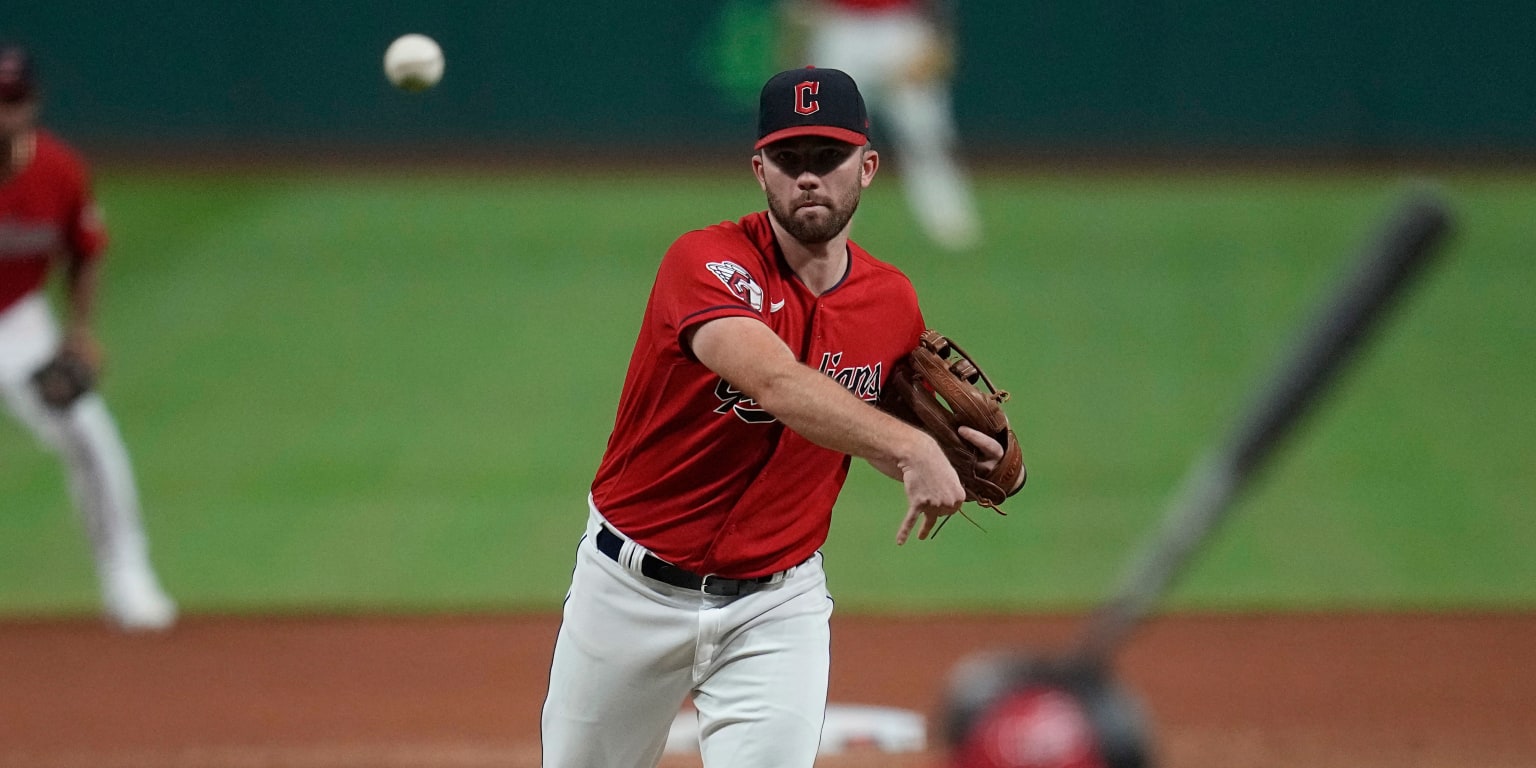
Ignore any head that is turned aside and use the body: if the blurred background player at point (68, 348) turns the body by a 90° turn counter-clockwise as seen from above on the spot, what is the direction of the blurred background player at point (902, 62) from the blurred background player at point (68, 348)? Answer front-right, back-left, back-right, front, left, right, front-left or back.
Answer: front-left

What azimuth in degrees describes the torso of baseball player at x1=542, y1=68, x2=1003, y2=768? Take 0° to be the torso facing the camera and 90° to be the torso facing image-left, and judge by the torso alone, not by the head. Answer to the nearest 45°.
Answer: approximately 0°

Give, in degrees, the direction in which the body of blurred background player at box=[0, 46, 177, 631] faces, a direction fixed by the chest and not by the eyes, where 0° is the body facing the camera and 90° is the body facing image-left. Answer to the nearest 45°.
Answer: approximately 0°

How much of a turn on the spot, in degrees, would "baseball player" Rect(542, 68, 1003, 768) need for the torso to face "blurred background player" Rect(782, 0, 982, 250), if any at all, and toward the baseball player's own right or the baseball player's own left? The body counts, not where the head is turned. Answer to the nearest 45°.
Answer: approximately 180°

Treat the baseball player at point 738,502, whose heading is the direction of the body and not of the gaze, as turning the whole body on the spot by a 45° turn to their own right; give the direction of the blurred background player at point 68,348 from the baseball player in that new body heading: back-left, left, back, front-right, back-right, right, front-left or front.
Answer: right
